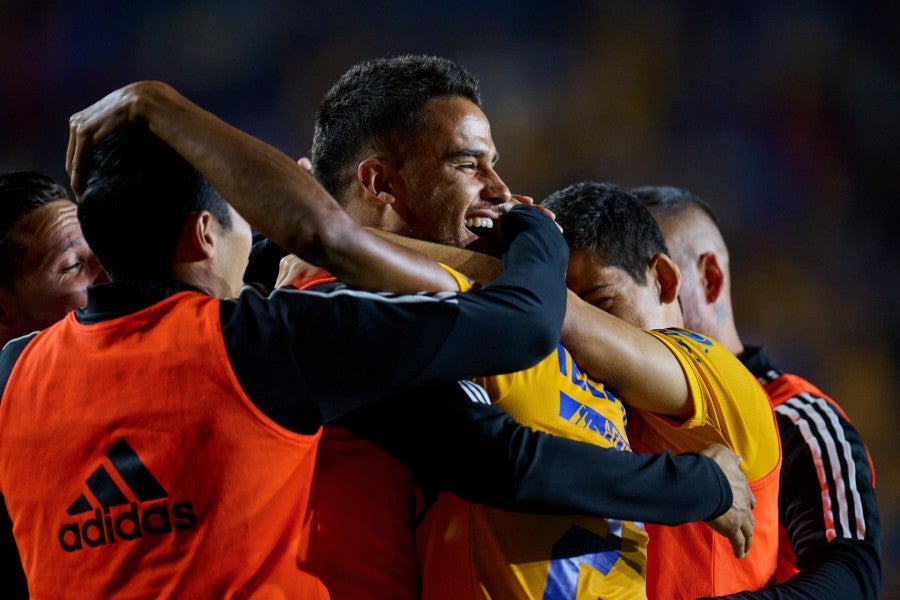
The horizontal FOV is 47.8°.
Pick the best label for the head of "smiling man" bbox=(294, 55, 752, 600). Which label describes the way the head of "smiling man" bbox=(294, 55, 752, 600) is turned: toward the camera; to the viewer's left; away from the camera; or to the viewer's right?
to the viewer's right

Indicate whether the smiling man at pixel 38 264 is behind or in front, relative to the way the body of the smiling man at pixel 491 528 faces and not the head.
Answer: behind

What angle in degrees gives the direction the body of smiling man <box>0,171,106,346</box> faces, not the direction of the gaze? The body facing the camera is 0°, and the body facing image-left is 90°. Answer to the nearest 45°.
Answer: approximately 270°

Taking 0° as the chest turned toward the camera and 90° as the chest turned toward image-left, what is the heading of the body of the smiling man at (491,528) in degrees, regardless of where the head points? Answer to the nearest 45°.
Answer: approximately 270°
